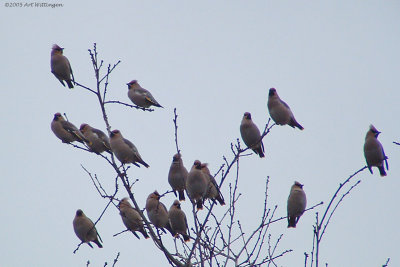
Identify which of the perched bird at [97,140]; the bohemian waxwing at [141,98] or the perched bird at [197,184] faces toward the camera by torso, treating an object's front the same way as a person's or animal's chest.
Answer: the perched bird at [197,184]

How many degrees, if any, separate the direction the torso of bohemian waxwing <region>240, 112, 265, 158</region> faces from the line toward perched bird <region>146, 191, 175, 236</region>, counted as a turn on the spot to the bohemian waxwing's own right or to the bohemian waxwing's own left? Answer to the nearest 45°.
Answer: approximately 45° to the bohemian waxwing's own right

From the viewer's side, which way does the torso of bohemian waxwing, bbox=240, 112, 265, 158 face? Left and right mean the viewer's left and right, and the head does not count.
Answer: facing the viewer and to the left of the viewer

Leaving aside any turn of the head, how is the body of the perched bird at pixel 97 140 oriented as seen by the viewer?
to the viewer's left

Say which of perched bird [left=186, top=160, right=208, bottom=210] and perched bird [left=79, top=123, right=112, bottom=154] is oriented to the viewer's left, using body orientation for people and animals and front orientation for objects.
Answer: perched bird [left=79, top=123, right=112, bottom=154]

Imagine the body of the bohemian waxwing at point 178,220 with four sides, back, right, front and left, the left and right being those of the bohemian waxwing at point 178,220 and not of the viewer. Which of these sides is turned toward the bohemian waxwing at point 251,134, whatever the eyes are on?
left

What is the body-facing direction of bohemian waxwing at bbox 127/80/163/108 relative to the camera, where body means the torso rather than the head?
to the viewer's left

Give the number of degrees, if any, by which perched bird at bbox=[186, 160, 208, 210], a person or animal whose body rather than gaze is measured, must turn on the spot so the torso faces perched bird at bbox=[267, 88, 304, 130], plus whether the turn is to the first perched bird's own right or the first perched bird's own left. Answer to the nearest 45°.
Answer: approximately 135° to the first perched bird's own left

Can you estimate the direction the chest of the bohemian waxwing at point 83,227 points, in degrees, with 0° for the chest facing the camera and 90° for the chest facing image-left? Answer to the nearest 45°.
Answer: approximately 45°

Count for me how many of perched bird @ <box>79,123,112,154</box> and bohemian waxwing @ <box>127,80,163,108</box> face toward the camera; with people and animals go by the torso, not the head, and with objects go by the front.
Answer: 0

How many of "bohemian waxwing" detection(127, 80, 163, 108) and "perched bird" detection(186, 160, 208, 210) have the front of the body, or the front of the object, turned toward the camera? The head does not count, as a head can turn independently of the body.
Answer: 1
